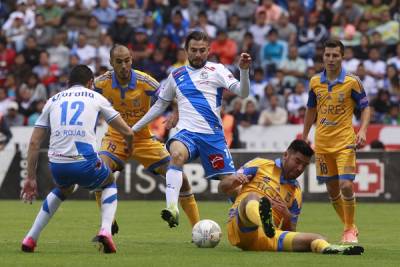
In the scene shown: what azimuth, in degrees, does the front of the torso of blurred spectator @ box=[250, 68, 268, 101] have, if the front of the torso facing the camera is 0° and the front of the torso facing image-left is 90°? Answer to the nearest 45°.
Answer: approximately 0°

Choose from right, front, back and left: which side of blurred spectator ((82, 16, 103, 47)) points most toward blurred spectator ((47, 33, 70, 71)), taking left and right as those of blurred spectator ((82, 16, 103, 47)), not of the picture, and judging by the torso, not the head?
right

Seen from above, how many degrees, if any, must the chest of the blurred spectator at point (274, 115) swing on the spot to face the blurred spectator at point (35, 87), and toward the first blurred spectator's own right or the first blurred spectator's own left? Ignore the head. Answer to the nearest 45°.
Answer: approximately 90° to the first blurred spectator's own right

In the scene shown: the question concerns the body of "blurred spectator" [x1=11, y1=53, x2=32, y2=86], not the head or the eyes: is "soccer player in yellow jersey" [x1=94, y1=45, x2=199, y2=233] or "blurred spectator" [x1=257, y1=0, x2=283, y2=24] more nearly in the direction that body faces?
the soccer player in yellow jersey

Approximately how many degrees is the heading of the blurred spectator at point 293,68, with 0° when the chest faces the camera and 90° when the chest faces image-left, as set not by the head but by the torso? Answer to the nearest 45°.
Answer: approximately 0°
